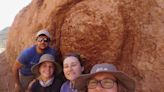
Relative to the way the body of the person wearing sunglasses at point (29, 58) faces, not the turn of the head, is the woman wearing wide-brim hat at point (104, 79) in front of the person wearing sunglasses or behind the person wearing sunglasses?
in front

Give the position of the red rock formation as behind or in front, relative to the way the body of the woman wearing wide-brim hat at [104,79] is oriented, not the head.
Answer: behind

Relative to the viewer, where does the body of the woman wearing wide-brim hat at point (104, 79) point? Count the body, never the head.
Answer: toward the camera

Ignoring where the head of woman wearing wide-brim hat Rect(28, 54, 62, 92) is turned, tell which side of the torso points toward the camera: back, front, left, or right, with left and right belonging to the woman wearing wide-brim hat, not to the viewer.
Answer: front

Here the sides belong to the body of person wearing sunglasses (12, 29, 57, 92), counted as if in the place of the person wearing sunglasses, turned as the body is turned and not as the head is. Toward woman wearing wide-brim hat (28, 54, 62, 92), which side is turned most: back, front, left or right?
front

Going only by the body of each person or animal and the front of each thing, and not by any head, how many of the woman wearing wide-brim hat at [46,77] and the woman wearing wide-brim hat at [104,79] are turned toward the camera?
2

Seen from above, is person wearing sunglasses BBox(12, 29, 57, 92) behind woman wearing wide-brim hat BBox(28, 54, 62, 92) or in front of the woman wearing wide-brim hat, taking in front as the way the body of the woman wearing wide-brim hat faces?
behind
